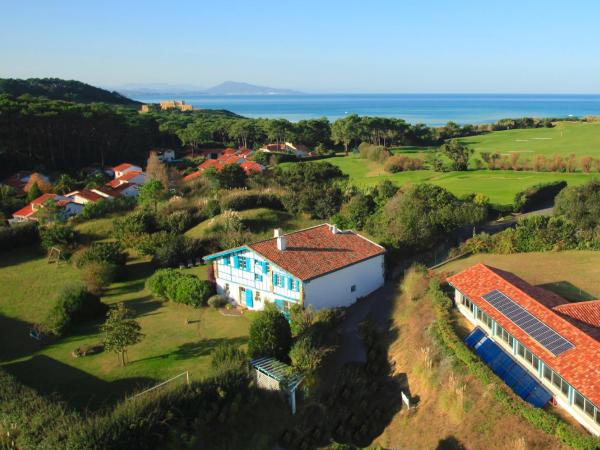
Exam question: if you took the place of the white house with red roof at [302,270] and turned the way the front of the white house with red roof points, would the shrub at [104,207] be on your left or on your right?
on your right

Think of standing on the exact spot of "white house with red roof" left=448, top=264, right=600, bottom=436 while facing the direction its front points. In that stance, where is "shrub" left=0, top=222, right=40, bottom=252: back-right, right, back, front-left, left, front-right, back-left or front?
front-right

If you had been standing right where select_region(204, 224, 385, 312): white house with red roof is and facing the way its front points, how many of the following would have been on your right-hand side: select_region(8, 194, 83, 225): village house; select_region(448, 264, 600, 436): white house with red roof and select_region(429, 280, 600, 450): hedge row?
1

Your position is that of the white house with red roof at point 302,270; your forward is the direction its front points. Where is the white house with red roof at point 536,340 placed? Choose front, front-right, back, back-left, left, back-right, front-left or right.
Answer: left

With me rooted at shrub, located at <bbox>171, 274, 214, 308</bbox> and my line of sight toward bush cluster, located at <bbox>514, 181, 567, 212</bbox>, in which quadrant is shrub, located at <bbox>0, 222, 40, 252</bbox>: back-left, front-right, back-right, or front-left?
back-left

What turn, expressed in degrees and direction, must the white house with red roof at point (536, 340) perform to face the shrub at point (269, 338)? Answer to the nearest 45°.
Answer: approximately 45° to its right

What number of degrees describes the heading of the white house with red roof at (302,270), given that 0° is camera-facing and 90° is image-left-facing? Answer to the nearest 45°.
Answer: approximately 45°

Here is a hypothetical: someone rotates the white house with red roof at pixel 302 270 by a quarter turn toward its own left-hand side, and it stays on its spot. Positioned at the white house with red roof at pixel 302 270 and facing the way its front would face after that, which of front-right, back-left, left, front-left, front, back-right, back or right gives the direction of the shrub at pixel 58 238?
back

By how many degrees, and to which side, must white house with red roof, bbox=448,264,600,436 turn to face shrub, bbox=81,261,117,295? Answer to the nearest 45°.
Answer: approximately 45° to its right

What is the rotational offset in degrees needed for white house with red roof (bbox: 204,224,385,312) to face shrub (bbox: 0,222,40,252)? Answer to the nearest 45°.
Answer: approximately 90° to its right

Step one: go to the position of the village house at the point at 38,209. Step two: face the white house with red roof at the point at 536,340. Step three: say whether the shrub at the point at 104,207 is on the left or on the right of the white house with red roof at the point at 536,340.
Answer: left

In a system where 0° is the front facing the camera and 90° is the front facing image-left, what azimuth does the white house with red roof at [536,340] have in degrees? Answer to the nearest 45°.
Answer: approximately 45°

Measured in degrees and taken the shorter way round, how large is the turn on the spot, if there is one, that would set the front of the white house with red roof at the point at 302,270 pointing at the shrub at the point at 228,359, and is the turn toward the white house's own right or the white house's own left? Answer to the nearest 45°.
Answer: approximately 45° to the white house's own left

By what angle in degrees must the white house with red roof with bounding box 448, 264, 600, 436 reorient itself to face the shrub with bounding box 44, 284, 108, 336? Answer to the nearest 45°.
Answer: approximately 45° to its right

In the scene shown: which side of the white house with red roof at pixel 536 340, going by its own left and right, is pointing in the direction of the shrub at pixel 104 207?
right

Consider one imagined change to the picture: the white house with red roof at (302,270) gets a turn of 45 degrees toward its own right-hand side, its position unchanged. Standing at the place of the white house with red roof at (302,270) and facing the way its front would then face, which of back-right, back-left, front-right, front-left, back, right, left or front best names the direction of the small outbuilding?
left

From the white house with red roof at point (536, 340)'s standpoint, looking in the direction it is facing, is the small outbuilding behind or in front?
in front
